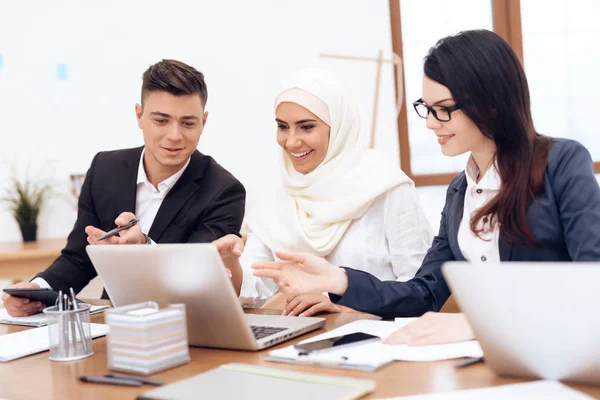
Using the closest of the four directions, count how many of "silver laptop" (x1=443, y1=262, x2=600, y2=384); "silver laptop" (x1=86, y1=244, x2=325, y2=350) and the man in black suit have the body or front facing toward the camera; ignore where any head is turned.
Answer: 1

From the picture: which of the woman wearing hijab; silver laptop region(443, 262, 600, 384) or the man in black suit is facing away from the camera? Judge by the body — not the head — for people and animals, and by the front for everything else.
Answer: the silver laptop

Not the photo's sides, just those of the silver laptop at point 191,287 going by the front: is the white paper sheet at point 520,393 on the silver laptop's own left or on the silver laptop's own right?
on the silver laptop's own right

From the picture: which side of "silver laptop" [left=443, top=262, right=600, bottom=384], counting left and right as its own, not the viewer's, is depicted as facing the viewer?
back

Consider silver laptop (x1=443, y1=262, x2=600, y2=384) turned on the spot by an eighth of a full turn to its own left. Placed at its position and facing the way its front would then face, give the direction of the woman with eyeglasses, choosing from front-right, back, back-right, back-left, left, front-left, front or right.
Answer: front-right

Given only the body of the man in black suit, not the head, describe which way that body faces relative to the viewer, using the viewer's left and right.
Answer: facing the viewer

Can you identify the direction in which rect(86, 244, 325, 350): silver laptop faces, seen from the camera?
facing away from the viewer and to the right of the viewer

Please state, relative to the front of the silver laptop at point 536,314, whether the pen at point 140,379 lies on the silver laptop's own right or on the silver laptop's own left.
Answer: on the silver laptop's own left

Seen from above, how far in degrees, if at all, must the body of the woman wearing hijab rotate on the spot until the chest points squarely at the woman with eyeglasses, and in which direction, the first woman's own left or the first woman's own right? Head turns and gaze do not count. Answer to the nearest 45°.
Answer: approximately 90° to the first woman's own left

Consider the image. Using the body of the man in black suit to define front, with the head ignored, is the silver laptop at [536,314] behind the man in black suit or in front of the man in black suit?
in front

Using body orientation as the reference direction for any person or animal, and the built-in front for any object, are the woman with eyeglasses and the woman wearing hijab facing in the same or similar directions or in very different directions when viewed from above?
same or similar directions

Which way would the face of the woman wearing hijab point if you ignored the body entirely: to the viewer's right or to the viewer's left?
to the viewer's left

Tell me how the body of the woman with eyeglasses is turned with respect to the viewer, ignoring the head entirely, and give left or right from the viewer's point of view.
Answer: facing the viewer and to the left of the viewer

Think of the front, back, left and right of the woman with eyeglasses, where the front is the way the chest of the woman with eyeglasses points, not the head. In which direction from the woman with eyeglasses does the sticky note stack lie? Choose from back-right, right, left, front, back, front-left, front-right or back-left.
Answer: front

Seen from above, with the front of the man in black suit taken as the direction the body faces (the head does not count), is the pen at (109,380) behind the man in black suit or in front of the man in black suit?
in front

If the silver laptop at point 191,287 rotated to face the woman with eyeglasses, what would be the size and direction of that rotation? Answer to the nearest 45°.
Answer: approximately 45° to its right
